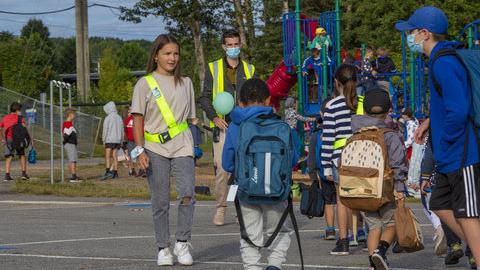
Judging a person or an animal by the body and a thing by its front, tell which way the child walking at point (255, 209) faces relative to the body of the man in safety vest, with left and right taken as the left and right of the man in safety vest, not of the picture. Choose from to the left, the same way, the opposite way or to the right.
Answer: the opposite way

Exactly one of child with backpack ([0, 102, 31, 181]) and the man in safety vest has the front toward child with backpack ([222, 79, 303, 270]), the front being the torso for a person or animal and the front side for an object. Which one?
the man in safety vest

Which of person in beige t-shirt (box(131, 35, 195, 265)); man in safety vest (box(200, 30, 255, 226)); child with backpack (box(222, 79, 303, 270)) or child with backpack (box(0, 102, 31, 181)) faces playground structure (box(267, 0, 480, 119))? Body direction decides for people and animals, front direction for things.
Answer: child with backpack (box(222, 79, 303, 270))

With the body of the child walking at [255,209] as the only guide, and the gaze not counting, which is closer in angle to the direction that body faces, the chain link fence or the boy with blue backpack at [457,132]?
the chain link fence

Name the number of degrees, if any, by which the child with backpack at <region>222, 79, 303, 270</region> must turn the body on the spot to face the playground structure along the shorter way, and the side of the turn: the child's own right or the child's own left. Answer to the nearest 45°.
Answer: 0° — they already face it

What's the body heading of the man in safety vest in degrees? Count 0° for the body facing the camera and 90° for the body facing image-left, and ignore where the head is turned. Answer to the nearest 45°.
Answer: approximately 0°

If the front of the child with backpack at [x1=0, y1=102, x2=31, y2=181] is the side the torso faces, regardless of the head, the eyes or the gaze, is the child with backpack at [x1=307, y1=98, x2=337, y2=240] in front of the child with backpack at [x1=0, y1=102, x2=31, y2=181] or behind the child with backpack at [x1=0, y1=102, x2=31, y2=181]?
behind

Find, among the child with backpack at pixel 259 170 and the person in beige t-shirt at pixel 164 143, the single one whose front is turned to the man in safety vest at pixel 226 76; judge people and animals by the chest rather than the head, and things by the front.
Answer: the child with backpack

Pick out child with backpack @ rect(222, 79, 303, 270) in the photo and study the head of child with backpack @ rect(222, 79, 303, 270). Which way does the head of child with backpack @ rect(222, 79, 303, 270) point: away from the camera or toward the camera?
away from the camera

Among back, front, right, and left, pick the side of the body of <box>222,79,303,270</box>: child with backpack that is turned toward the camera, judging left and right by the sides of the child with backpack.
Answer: back

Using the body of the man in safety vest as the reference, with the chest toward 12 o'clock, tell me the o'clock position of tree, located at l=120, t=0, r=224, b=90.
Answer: The tree is roughly at 6 o'clock from the man in safety vest.

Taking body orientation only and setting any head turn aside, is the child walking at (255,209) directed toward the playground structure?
yes

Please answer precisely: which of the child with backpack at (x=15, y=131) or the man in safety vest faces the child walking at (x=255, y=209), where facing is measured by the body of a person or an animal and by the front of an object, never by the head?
the man in safety vest
